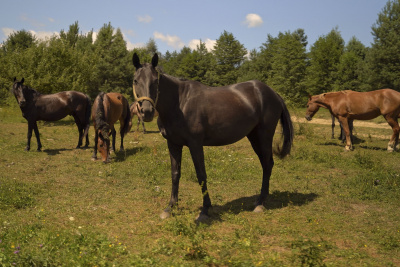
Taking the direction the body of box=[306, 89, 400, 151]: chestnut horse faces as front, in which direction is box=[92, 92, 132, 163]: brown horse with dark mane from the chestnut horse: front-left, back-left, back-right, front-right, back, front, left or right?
front-left

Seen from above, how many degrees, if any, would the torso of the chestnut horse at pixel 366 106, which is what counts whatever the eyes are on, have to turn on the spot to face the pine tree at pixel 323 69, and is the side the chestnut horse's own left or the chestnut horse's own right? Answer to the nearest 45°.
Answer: approximately 90° to the chestnut horse's own right

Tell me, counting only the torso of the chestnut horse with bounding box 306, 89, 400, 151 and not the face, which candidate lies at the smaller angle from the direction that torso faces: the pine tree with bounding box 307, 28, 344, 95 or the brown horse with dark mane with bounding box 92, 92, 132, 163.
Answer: the brown horse with dark mane

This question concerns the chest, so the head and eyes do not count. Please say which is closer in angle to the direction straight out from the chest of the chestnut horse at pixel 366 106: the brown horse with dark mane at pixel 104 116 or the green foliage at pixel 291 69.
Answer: the brown horse with dark mane

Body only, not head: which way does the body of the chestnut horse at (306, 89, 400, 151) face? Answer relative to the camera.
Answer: to the viewer's left

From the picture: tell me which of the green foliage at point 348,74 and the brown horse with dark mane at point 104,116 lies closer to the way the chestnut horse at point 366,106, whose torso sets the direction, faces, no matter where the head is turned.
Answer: the brown horse with dark mane

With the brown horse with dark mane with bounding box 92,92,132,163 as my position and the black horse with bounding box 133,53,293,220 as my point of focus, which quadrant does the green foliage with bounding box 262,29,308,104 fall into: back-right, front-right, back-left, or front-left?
back-left

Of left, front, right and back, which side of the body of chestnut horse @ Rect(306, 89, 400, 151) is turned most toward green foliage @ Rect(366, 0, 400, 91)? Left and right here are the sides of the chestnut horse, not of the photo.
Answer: right

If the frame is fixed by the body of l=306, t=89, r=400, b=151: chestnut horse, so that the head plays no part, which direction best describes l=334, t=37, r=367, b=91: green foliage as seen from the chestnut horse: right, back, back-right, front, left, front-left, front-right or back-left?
right

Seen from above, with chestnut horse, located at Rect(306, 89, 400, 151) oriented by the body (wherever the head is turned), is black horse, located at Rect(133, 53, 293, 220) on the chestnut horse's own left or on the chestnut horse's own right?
on the chestnut horse's own left

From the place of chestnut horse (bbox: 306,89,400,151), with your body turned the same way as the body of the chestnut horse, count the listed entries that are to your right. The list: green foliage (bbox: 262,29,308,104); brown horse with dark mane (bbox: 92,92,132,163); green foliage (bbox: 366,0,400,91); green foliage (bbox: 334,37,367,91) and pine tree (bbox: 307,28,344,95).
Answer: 4
